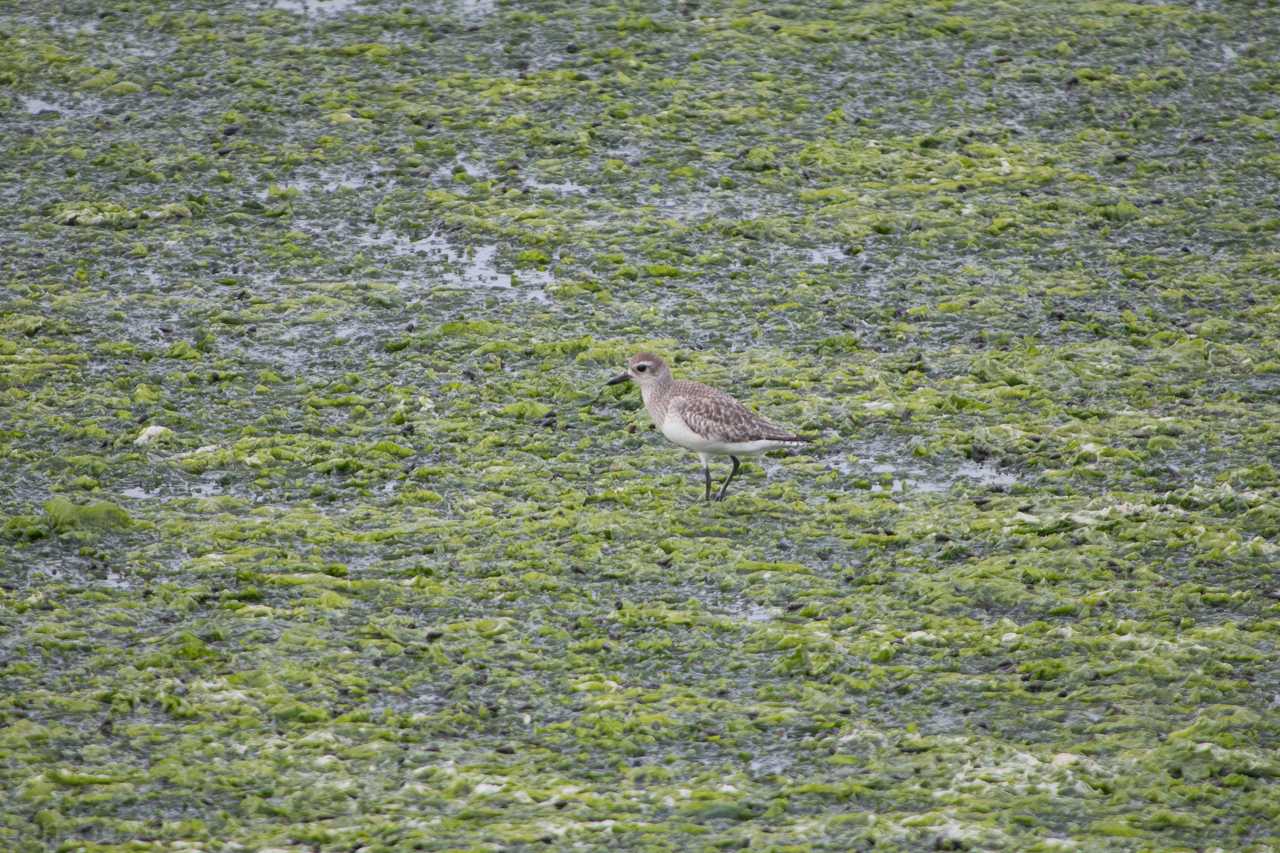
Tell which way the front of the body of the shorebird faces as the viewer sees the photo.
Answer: to the viewer's left
